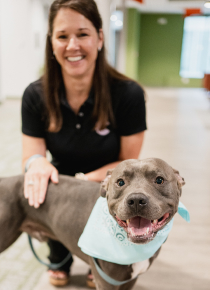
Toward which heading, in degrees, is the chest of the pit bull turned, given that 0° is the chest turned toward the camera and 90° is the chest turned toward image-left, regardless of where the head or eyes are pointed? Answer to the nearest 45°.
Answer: approximately 315°

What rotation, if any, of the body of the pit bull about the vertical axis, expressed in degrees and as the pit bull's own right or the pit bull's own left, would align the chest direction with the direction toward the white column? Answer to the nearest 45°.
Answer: approximately 135° to the pit bull's own left

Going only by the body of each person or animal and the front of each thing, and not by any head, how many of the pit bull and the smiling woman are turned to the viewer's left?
0

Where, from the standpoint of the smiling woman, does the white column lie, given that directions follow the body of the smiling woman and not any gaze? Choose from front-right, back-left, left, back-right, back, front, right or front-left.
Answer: back

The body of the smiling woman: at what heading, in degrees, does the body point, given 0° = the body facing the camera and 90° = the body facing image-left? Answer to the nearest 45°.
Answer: approximately 0°

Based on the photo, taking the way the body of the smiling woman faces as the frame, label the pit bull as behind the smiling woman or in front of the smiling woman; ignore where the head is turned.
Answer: in front

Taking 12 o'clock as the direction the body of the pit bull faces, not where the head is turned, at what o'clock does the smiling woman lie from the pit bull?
The smiling woman is roughly at 7 o'clock from the pit bull.
